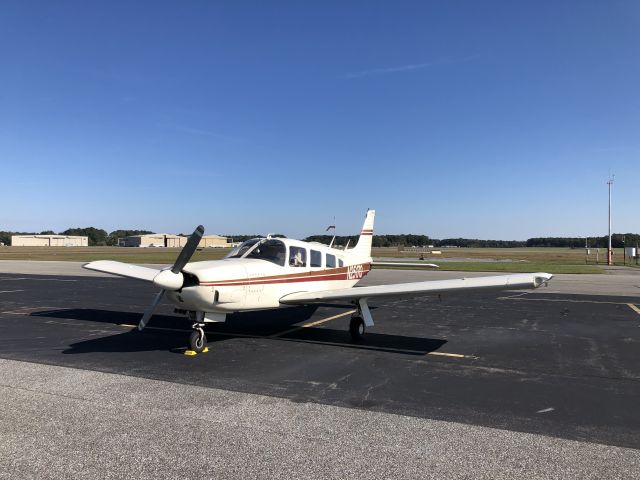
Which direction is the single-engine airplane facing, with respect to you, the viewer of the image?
facing the viewer and to the left of the viewer
